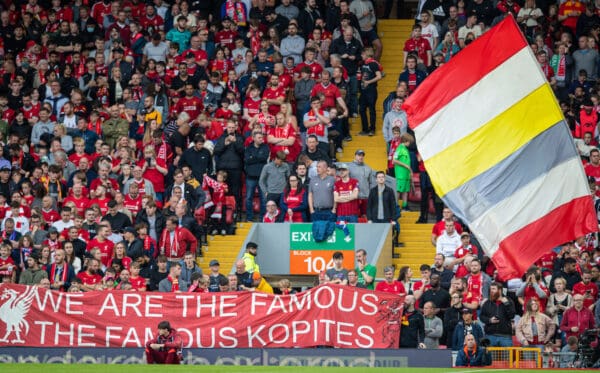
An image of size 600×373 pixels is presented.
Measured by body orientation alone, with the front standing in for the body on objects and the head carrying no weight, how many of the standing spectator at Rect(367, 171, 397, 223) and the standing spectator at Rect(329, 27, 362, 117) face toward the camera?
2

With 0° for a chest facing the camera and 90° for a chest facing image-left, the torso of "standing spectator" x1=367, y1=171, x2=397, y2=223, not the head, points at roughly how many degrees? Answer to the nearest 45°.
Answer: approximately 0°

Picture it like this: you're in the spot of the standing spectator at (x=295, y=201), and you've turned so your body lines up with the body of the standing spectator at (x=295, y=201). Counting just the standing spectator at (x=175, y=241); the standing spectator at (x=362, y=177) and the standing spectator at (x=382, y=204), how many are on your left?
2

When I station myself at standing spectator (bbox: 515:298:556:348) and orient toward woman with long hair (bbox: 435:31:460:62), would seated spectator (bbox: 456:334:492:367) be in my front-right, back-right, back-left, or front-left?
back-left

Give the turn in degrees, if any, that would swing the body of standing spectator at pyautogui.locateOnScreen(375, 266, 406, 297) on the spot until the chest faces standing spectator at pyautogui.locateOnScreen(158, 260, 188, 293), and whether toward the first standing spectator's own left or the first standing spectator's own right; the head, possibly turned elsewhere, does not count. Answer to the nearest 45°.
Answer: approximately 90° to the first standing spectator's own right

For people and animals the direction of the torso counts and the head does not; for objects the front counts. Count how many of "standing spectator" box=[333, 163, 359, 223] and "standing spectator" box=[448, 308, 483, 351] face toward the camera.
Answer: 2

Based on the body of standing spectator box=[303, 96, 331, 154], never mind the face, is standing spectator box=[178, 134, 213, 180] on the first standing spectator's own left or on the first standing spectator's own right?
on the first standing spectator's own right

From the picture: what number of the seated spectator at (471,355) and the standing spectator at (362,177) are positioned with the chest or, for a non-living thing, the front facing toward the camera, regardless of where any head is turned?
2
